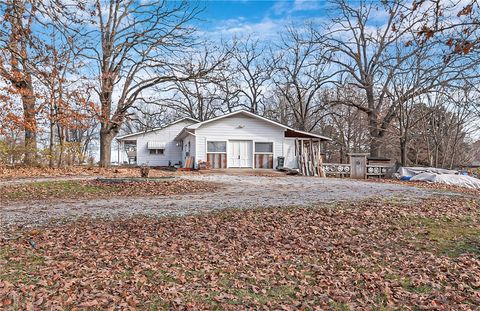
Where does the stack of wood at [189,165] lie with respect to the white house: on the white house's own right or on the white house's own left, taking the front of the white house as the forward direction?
on the white house's own right

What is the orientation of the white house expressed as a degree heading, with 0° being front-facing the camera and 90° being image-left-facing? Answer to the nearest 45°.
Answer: approximately 0°

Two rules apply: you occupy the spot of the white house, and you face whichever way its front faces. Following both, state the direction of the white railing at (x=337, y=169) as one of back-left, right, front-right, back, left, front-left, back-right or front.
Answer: left
